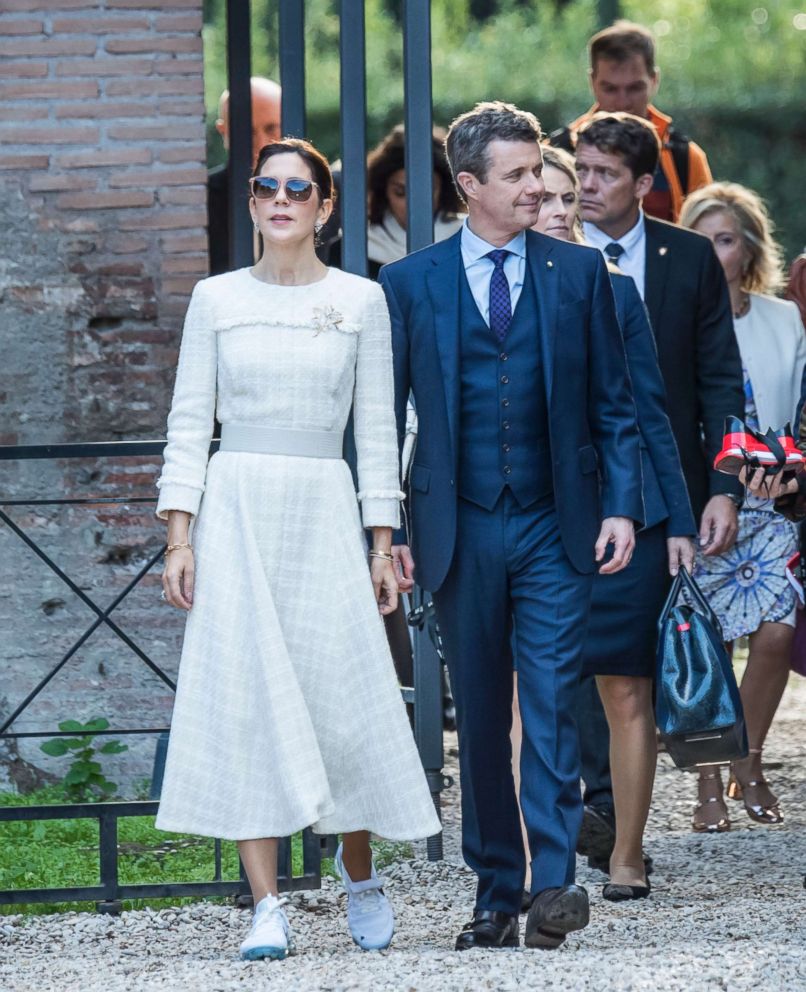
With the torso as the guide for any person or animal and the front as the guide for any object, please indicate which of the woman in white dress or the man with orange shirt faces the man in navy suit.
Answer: the man with orange shirt

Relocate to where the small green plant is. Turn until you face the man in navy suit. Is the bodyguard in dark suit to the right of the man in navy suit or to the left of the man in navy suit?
left

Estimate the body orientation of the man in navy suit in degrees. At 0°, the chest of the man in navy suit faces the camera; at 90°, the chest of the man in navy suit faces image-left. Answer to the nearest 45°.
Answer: approximately 0°

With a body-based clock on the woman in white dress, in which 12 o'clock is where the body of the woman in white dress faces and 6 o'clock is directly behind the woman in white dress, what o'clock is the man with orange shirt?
The man with orange shirt is roughly at 7 o'clock from the woman in white dress.

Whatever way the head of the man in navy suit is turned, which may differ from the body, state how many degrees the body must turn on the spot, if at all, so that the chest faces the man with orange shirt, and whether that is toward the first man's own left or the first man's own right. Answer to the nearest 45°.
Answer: approximately 180°

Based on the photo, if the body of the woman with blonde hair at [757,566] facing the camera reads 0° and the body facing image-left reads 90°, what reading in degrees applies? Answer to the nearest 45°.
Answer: approximately 0°
